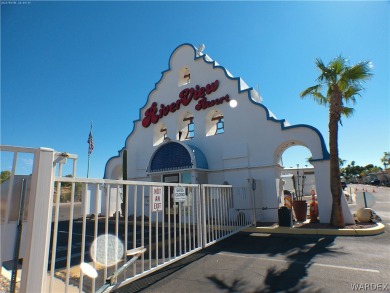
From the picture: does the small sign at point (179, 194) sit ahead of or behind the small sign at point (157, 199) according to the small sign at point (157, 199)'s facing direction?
behind

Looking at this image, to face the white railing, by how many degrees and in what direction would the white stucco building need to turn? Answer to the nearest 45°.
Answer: approximately 45° to its left

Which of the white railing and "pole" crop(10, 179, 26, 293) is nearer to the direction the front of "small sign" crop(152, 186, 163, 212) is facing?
the pole

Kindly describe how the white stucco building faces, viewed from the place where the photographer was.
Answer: facing the viewer and to the left of the viewer

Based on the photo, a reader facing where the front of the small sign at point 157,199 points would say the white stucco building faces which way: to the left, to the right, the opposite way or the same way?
the same way

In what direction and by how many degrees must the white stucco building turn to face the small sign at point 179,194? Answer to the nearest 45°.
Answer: approximately 45° to its left

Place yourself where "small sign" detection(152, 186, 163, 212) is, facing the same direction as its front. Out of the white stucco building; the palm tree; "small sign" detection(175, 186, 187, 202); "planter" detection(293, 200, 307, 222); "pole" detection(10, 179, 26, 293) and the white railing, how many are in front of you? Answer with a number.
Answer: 1

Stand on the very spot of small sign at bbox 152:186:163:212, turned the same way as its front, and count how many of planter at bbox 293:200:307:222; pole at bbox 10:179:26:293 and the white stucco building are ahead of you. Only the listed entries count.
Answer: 1

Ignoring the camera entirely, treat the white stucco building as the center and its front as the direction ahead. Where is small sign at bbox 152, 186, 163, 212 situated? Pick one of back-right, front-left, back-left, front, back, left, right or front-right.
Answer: front-left

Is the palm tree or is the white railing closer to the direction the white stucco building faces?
the white railing

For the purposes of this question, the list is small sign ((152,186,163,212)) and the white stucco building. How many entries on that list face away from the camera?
0

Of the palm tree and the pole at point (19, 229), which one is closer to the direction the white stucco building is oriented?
the pole
